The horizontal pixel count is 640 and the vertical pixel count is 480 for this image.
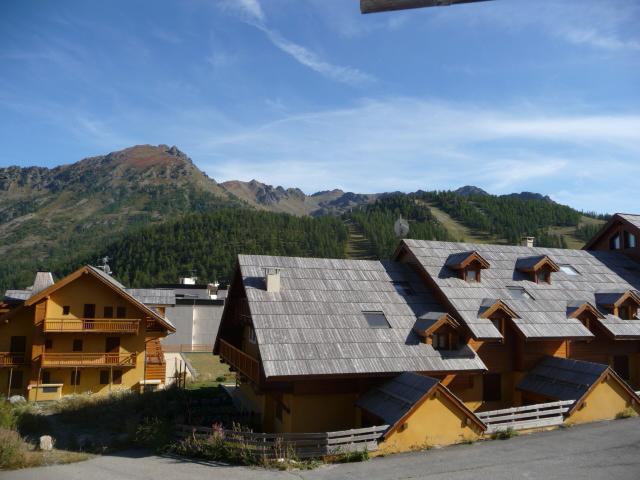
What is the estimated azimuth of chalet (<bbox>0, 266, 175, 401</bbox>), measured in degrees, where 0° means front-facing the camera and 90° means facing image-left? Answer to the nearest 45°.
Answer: approximately 0°

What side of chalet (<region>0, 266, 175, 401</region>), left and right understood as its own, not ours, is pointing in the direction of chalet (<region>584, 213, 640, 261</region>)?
left

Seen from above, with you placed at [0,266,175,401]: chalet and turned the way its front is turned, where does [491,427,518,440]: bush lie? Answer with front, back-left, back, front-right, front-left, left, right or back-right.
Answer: front-left

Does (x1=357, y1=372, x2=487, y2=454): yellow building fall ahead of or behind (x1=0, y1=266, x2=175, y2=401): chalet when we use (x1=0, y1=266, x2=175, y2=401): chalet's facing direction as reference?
ahead

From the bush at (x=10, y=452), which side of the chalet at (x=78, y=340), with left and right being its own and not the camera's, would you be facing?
front

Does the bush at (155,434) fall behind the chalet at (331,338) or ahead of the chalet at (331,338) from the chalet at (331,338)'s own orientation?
ahead

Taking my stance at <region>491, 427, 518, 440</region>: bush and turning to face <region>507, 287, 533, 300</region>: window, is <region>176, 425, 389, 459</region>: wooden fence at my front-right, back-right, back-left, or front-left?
back-left

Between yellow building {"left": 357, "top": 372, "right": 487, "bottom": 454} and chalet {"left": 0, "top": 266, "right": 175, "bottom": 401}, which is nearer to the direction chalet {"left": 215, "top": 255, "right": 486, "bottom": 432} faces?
the chalet
